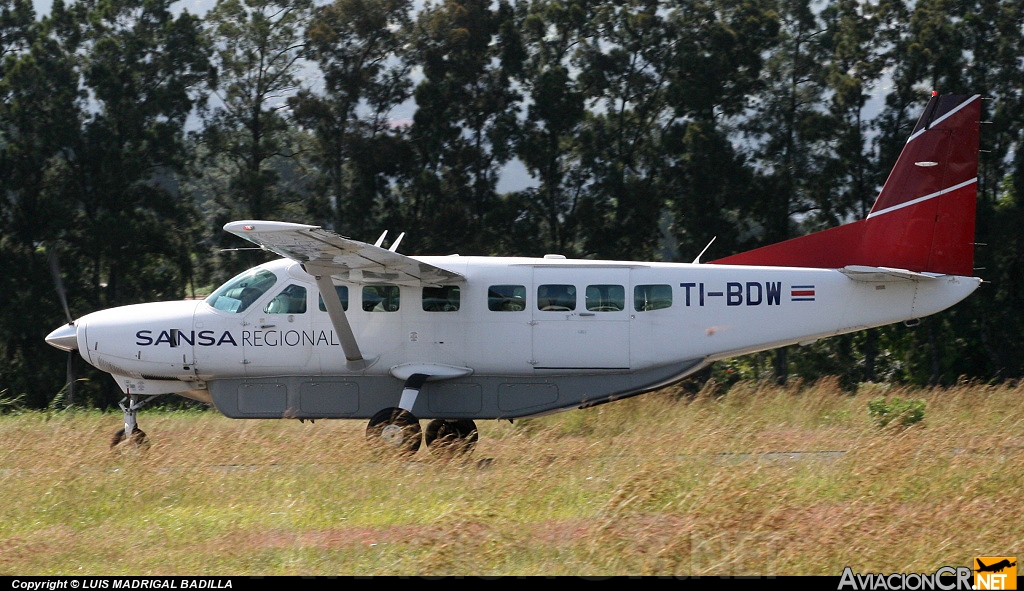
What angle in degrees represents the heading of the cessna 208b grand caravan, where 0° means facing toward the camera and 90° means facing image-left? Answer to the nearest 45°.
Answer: approximately 90°

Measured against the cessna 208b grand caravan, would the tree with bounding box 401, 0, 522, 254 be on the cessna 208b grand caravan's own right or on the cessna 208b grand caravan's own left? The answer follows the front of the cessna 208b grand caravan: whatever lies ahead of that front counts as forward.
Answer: on the cessna 208b grand caravan's own right

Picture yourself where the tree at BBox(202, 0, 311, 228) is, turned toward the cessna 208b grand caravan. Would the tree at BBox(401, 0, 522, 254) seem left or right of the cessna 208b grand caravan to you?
left

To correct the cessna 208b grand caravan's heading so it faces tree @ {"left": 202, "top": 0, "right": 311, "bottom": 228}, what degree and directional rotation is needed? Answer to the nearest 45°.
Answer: approximately 45° to its right

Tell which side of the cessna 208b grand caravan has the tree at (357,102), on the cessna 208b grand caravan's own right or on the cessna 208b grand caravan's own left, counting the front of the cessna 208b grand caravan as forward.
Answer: on the cessna 208b grand caravan's own right
